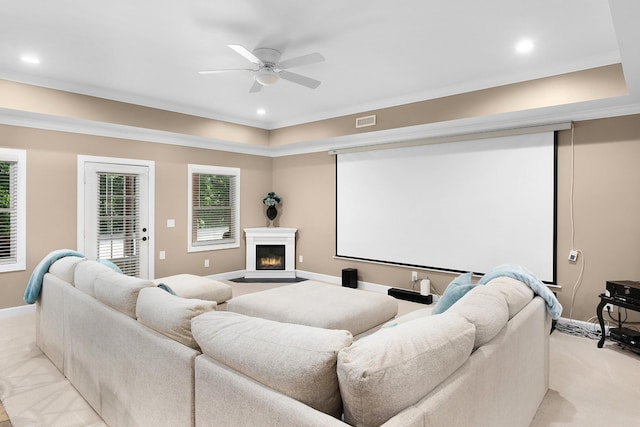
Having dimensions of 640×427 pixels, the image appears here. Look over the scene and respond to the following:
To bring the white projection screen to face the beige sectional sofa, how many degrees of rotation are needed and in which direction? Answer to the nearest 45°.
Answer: approximately 45° to its left

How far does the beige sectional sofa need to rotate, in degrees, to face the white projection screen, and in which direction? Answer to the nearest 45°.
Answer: approximately 45° to its right

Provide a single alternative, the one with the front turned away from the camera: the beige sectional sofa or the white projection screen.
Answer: the beige sectional sofa

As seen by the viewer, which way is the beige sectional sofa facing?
away from the camera

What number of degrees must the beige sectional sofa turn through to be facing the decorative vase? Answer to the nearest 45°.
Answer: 0° — it already faces it

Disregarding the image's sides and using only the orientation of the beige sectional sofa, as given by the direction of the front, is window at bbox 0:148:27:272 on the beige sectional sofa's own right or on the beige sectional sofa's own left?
on the beige sectional sofa's own left

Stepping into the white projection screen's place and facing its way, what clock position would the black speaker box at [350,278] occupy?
The black speaker box is roughly at 2 o'clock from the white projection screen.

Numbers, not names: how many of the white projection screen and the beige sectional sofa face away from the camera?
1

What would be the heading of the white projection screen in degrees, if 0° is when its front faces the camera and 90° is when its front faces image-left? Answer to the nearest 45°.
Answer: approximately 45°

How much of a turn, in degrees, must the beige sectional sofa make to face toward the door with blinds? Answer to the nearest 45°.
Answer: approximately 45° to its left
